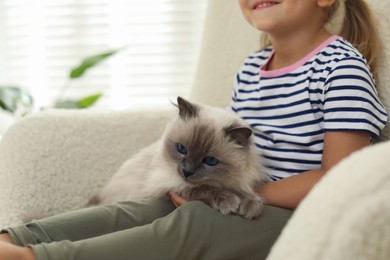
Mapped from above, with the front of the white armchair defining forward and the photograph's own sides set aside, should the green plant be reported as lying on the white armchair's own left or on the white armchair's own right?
on the white armchair's own right

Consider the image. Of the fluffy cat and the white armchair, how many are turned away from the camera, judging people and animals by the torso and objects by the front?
0

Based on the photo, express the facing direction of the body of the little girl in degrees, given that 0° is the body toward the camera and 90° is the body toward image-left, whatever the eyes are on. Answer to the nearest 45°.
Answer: approximately 45°

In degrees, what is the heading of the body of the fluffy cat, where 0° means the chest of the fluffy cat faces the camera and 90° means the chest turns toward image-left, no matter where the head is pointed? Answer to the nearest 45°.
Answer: approximately 315°

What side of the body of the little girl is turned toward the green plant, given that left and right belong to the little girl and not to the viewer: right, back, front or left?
right

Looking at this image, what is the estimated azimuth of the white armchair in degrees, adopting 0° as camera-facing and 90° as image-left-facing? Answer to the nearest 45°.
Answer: approximately 45°

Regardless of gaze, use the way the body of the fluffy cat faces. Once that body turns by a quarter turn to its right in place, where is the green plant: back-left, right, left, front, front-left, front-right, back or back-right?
right

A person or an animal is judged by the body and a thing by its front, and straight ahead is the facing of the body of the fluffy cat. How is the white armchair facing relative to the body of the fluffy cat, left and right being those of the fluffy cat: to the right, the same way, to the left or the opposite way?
to the right
